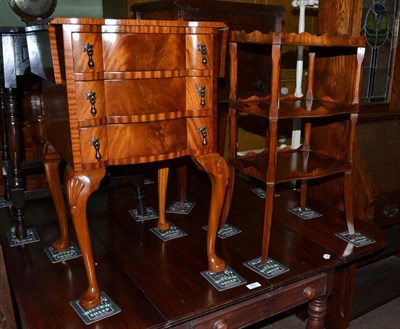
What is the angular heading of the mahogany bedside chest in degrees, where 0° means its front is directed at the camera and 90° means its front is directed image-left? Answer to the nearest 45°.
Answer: approximately 315°

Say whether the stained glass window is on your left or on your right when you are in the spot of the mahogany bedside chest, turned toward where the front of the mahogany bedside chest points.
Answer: on your left
